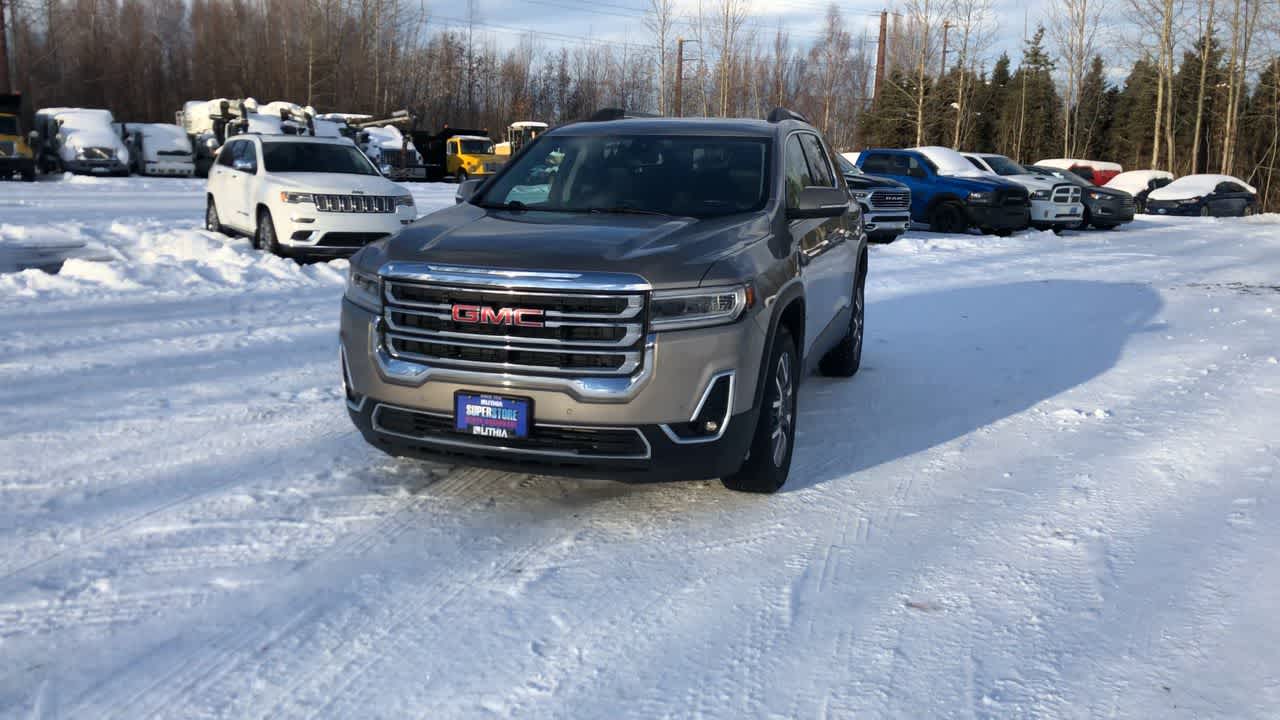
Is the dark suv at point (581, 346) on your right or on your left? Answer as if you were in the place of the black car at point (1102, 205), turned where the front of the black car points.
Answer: on your right

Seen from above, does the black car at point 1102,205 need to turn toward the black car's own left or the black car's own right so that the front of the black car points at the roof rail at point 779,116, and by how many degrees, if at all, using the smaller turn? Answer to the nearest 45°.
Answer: approximately 45° to the black car's own right

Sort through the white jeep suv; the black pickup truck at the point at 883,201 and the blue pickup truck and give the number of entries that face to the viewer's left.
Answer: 0

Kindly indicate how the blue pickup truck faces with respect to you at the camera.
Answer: facing the viewer and to the right of the viewer

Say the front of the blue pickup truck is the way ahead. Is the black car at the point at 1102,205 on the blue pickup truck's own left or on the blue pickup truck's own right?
on the blue pickup truck's own left

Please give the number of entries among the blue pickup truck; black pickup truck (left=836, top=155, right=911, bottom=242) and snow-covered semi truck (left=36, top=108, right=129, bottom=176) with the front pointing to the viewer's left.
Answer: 0

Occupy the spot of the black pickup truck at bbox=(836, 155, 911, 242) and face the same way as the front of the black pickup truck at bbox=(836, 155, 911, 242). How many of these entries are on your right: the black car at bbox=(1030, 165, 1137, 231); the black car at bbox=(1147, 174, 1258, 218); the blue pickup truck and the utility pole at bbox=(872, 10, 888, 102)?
0

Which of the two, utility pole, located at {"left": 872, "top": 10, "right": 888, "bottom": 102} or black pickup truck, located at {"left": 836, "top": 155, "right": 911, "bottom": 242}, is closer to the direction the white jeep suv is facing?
the black pickup truck

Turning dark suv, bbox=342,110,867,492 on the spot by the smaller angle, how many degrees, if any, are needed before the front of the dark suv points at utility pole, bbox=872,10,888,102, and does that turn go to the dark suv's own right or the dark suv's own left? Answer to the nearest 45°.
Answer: approximately 135° to the dark suv's own right

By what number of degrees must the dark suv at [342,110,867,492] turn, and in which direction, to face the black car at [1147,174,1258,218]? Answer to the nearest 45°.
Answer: approximately 180°

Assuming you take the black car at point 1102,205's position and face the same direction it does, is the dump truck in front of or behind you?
behind

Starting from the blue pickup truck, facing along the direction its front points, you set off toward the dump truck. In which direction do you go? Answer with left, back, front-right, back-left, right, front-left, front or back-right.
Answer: back

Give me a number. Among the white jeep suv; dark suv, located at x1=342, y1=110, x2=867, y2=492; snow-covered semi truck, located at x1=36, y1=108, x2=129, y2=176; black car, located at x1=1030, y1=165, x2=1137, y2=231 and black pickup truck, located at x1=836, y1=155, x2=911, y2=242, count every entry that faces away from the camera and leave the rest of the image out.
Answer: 0

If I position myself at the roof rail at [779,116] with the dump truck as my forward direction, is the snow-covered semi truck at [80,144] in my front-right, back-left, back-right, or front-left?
front-left
